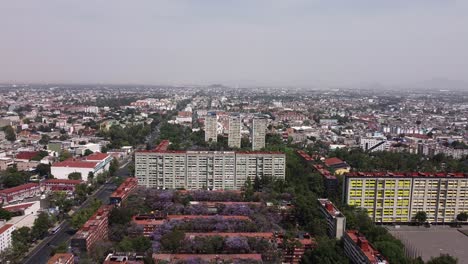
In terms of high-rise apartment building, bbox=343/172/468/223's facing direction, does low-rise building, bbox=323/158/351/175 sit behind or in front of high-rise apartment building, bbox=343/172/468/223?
behind

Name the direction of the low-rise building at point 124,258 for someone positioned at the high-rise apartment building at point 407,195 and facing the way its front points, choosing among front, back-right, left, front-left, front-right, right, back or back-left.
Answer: front-right

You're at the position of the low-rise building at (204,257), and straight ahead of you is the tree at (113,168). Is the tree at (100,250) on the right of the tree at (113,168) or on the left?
left

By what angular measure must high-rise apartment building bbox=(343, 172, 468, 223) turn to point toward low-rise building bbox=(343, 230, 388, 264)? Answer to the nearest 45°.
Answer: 0° — it already faces it

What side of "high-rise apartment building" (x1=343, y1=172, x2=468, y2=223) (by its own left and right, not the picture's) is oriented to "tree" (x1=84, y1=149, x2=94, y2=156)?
right

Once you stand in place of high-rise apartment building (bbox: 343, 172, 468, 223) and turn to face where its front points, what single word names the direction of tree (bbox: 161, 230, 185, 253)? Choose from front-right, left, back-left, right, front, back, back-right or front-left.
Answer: front-right

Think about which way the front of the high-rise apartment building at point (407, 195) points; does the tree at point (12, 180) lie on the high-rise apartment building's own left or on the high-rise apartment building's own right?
on the high-rise apartment building's own right

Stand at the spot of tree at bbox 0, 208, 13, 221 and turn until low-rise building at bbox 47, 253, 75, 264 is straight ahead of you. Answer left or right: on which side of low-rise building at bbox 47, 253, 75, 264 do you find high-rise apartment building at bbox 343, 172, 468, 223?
left

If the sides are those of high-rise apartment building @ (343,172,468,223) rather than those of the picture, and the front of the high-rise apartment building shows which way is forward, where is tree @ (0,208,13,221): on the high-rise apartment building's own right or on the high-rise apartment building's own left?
on the high-rise apartment building's own right

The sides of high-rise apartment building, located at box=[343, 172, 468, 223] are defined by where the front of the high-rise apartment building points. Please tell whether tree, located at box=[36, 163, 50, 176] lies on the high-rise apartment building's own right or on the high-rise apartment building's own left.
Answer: on the high-rise apartment building's own right

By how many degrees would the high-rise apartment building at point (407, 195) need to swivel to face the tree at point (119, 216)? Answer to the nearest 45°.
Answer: approximately 45° to its right

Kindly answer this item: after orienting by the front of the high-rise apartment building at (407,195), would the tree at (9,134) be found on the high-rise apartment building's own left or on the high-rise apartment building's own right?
on the high-rise apartment building's own right

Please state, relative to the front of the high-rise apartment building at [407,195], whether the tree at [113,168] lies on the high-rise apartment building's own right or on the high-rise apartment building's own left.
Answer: on the high-rise apartment building's own right

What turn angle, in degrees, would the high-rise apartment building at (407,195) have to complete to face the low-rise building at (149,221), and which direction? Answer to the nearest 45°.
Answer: approximately 45° to its right

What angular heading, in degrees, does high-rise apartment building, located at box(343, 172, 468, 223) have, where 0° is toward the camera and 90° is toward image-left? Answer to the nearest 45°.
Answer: approximately 0°
